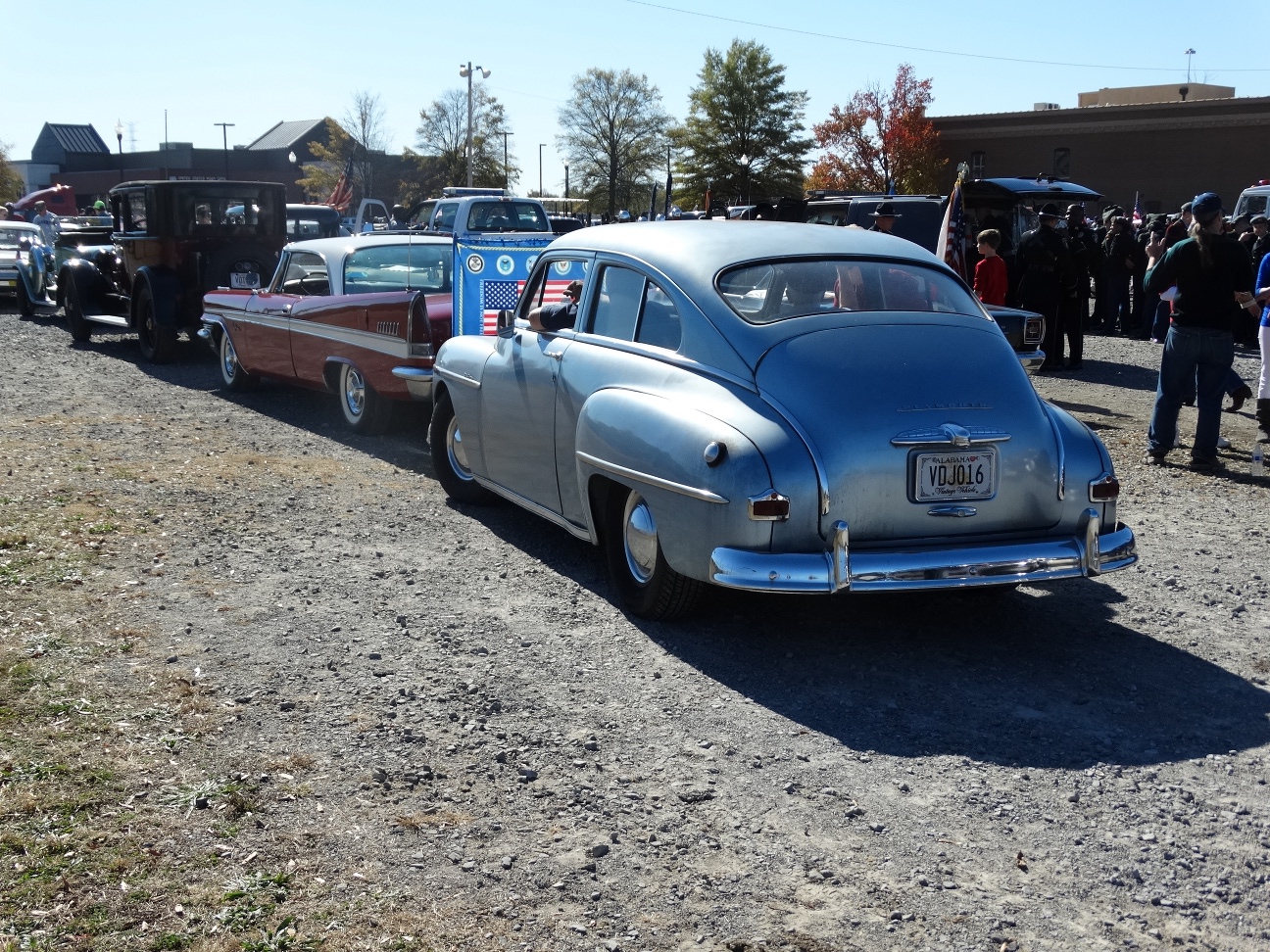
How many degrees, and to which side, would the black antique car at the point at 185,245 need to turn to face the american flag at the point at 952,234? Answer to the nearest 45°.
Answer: approximately 180°

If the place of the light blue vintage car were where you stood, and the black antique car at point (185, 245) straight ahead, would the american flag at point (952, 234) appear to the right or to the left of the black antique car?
right

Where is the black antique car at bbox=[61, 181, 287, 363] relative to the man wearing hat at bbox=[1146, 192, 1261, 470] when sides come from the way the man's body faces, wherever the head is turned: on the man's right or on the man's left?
on the man's left

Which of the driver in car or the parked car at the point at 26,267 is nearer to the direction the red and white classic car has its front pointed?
the parked car

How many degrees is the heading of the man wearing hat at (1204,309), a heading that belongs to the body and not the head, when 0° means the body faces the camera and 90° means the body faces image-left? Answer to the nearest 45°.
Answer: approximately 180°

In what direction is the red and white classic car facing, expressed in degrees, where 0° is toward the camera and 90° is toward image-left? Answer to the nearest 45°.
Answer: approximately 135°

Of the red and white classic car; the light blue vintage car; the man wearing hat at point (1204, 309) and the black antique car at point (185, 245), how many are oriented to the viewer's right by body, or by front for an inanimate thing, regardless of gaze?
0

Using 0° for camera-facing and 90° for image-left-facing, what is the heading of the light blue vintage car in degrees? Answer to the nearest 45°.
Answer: approximately 135°

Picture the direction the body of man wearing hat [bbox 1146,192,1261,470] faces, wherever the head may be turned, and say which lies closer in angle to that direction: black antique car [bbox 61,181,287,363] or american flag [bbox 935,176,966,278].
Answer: the american flag

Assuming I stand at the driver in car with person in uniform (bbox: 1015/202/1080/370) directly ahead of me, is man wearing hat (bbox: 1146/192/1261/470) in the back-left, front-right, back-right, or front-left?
front-right

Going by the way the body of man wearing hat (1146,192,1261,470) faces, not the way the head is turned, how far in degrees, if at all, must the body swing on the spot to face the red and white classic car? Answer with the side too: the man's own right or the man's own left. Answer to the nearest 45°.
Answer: approximately 90° to the man's own left

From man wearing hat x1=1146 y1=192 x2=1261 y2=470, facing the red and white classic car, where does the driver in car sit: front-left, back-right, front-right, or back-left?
front-left

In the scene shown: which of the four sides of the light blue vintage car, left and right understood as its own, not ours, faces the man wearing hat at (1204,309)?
right

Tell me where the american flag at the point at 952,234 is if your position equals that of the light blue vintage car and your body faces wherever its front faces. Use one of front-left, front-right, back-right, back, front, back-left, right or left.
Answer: front-right

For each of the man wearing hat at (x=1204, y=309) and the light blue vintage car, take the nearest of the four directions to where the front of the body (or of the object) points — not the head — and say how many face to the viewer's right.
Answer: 0

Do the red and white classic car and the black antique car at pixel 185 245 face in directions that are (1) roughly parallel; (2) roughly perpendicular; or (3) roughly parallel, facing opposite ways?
roughly parallel

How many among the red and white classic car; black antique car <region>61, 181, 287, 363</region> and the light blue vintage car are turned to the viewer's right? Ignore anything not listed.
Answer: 0

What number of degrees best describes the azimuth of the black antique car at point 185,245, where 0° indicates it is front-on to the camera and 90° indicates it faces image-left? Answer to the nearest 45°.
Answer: approximately 135°
